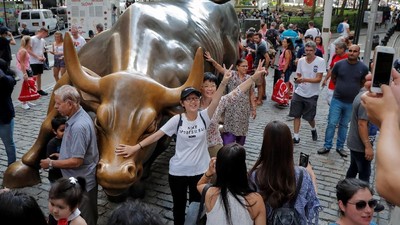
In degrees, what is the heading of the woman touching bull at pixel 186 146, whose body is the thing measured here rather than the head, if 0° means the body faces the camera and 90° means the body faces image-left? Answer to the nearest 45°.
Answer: approximately 0°

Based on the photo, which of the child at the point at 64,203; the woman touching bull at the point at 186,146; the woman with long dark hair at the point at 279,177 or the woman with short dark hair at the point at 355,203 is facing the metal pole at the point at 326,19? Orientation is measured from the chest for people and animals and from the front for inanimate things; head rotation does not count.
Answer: the woman with long dark hair at the point at 279,177

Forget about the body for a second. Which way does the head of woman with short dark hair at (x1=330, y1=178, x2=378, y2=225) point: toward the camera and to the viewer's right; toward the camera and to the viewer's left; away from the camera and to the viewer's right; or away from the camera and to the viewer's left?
toward the camera and to the viewer's right

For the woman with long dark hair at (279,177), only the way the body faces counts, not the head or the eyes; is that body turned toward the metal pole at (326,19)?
yes

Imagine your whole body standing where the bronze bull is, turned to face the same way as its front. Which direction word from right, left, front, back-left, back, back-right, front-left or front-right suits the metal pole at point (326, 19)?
back

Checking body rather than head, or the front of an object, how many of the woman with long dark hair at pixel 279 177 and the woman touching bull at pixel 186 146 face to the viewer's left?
0

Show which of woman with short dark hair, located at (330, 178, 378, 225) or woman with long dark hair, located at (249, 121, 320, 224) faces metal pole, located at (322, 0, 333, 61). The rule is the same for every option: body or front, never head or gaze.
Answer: woman with long dark hair, located at (249, 121, 320, 224)

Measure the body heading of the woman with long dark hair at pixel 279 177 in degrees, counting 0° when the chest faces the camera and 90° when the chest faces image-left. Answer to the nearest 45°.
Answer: approximately 180°

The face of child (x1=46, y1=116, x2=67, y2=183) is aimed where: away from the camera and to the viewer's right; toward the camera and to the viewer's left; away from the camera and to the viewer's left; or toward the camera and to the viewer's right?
toward the camera and to the viewer's right

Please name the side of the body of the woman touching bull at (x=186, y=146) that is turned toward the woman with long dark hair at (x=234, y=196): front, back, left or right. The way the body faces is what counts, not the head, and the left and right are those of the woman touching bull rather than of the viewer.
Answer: front

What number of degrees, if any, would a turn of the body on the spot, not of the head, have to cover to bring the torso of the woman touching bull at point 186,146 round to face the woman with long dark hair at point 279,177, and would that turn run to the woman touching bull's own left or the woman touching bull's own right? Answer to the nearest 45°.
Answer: approximately 45° to the woman touching bull's own left

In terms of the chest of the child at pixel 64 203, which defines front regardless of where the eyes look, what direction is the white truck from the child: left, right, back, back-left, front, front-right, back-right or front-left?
back-right

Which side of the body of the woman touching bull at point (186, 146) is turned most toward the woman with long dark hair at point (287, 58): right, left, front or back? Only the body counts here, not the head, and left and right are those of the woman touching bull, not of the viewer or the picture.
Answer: back

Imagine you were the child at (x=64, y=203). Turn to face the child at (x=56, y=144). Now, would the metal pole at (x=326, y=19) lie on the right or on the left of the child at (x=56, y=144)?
right

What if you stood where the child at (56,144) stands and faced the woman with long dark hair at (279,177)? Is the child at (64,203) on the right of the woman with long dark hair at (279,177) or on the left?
right
